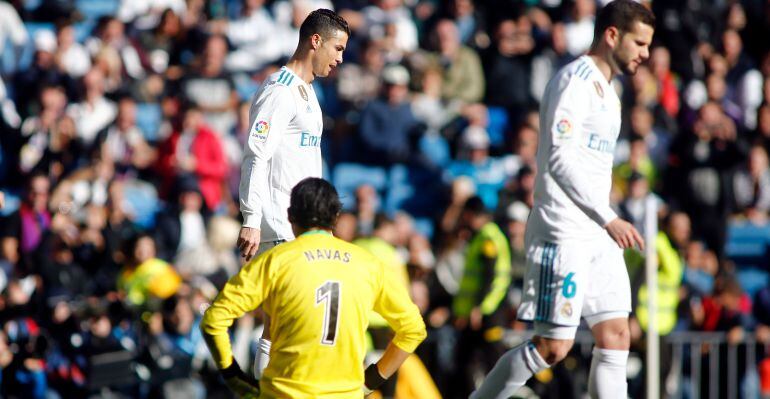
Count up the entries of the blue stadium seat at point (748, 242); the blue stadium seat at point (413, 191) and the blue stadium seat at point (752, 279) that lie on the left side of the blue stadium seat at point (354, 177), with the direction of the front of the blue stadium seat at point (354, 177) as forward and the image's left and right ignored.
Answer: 3

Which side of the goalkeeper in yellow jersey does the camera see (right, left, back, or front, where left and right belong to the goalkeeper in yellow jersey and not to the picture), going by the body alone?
back

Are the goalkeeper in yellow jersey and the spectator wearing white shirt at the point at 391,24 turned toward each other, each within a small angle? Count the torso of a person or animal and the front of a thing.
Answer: yes

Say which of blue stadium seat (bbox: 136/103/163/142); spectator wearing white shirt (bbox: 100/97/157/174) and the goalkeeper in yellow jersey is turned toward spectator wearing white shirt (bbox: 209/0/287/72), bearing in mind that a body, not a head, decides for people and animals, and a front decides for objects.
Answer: the goalkeeper in yellow jersey

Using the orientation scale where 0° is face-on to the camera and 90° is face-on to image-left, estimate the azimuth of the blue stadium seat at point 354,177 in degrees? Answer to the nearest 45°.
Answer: approximately 0°

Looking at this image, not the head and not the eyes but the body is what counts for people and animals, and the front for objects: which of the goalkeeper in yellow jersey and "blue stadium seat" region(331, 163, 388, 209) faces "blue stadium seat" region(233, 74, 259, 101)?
the goalkeeper in yellow jersey

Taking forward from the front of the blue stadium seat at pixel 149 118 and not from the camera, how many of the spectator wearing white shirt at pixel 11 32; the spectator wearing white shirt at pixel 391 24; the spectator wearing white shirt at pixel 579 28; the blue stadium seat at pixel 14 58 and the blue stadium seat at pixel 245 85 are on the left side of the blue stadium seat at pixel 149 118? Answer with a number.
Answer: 3

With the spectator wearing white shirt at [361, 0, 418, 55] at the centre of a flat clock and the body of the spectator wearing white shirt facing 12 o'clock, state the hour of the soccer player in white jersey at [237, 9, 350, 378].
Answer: The soccer player in white jersey is roughly at 12 o'clock from the spectator wearing white shirt.
